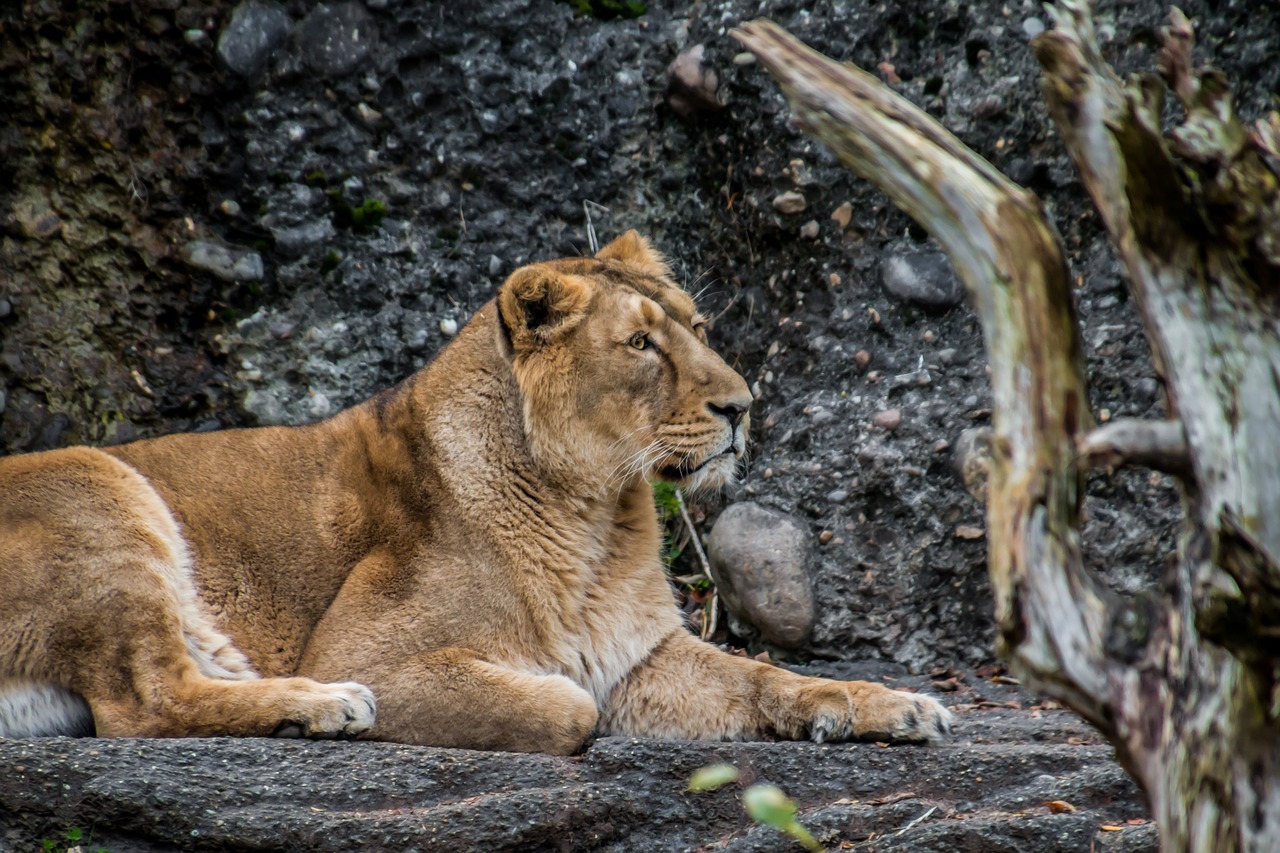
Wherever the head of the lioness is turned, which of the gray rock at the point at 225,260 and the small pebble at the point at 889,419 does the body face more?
the small pebble

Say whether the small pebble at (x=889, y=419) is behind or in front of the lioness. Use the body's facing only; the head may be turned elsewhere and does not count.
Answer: in front

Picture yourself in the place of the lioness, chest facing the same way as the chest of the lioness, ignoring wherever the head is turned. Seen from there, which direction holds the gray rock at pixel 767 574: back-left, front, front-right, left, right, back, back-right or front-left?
front-left

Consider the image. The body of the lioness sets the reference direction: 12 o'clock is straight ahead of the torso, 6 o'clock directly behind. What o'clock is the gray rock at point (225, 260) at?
The gray rock is roughly at 8 o'clock from the lioness.

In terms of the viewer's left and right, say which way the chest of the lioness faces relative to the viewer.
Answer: facing to the right of the viewer

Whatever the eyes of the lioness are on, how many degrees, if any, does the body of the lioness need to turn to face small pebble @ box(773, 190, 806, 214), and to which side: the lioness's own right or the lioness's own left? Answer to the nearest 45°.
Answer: approximately 45° to the lioness's own left

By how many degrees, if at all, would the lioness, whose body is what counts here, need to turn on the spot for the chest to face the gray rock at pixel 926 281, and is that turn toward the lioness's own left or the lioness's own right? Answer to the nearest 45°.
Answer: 0° — it already faces it

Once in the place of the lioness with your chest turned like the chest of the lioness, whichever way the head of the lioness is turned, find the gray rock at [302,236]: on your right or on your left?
on your left
